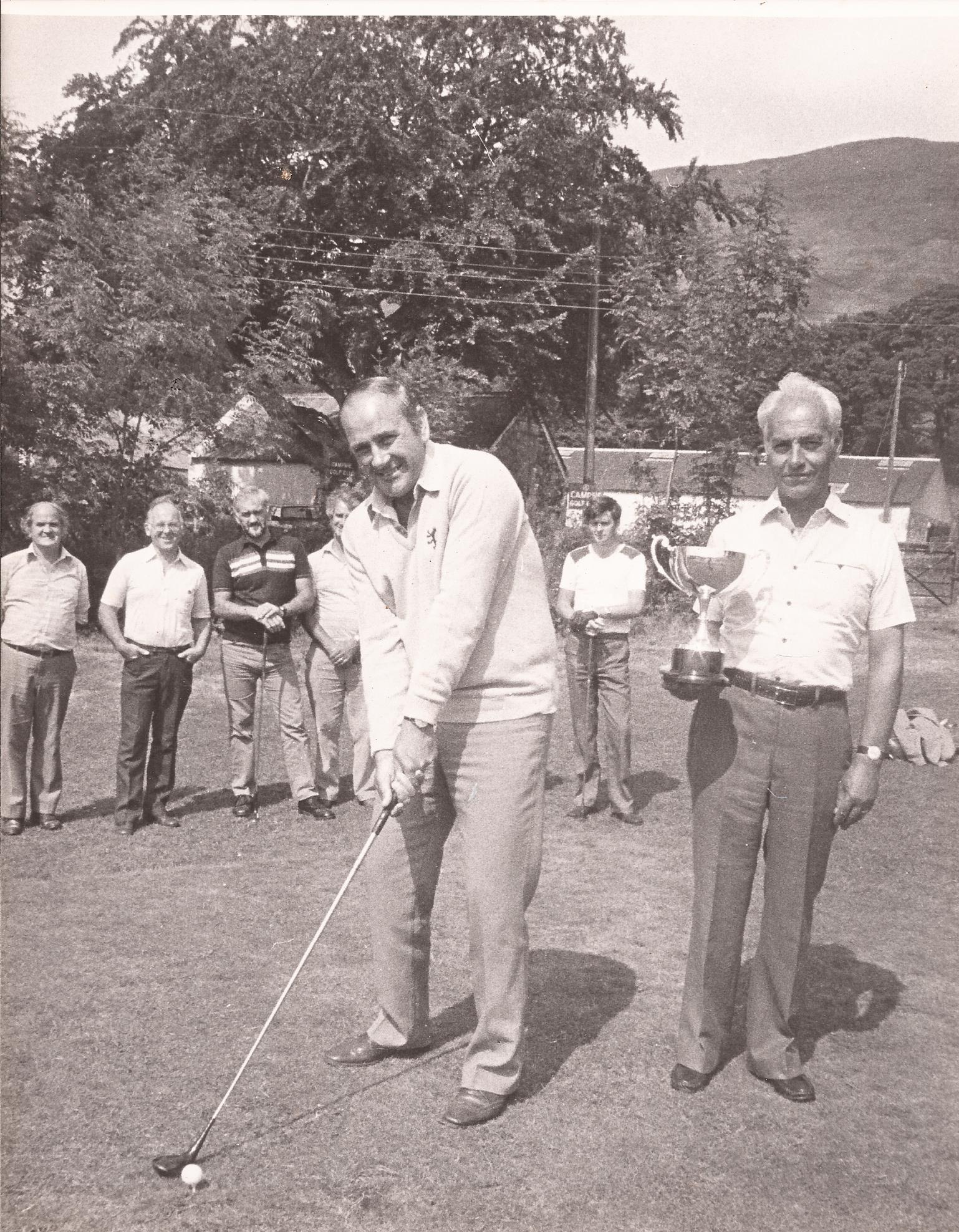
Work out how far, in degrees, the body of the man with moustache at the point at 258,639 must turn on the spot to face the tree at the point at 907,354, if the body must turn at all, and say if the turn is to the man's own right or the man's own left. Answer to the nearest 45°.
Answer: approximately 135° to the man's own left

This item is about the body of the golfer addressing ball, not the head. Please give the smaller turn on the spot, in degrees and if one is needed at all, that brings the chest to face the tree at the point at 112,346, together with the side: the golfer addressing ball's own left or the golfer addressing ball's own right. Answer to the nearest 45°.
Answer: approximately 135° to the golfer addressing ball's own right

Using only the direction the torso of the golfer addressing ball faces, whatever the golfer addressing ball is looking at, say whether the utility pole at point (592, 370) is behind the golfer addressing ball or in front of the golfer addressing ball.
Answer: behind

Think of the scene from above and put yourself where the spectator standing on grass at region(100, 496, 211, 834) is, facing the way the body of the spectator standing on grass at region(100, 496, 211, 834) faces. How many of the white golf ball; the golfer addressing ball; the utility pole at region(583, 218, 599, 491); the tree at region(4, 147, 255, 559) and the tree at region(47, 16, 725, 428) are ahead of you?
2

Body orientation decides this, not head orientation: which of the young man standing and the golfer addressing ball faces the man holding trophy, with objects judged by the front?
the young man standing

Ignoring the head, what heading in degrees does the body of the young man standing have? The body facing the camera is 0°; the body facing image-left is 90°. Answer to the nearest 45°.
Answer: approximately 0°
